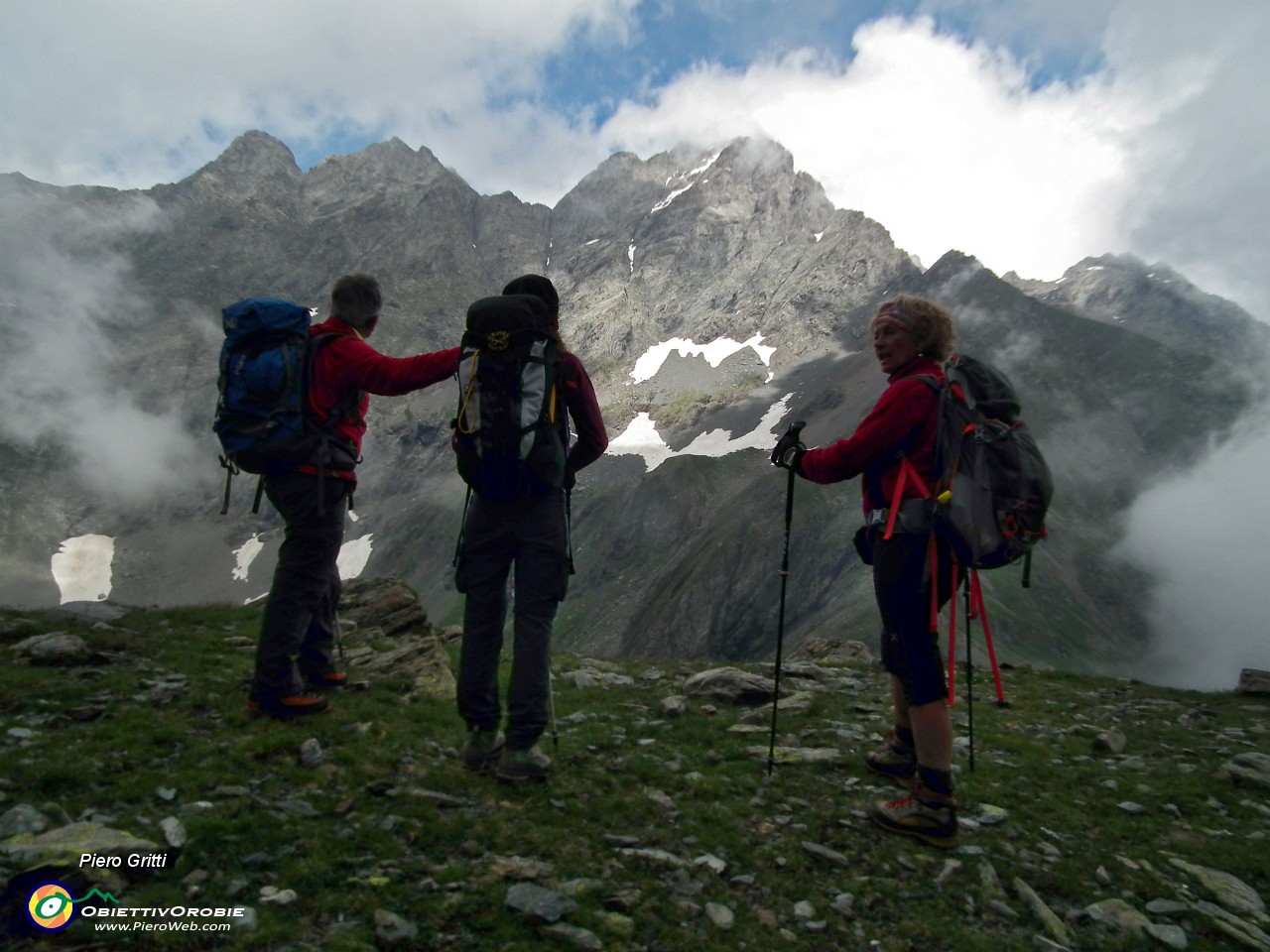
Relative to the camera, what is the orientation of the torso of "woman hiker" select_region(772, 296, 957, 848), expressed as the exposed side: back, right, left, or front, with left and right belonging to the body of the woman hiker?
left

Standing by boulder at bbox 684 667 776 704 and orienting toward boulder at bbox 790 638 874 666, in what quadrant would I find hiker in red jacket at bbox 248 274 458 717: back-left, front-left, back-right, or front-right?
back-left

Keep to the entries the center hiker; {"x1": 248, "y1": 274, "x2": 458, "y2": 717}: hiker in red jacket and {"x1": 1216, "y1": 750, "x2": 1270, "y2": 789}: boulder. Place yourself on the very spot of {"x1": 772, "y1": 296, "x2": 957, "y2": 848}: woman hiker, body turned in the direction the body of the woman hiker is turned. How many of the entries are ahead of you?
2

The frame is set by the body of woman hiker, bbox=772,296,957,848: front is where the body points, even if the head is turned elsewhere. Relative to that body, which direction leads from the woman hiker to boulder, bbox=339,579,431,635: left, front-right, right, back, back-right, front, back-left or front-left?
front-right

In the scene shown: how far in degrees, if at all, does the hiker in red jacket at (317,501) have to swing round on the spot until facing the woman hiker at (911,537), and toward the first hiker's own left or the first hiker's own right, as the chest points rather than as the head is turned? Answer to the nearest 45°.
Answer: approximately 45° to the first hiker's own right

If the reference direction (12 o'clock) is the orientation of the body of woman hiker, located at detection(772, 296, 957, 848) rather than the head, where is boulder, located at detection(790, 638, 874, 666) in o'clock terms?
The boulder is roughly at 3 o'clock from the woman hiker.

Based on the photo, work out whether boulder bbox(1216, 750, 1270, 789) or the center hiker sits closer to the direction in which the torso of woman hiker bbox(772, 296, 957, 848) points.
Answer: the center hiker

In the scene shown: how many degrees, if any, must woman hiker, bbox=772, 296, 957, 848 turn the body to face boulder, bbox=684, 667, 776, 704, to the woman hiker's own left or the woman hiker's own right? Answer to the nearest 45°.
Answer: approximately 45° to the woman hiker's own right

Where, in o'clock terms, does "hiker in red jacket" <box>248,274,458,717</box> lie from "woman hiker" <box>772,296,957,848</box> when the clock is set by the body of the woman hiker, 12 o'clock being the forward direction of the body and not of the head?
The hiker in red jacket is roughly at 12 o'clock from the woman hiker.

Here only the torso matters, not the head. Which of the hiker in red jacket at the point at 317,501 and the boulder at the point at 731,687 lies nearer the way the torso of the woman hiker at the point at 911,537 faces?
the hiker in red jacket

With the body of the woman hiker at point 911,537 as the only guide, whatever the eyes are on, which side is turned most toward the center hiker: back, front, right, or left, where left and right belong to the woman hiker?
front

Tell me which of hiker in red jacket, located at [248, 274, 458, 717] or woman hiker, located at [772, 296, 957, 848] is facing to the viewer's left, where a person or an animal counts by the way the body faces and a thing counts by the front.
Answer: the woman hiker

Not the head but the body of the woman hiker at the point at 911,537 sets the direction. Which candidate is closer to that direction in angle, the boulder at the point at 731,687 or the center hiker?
the center hiker
